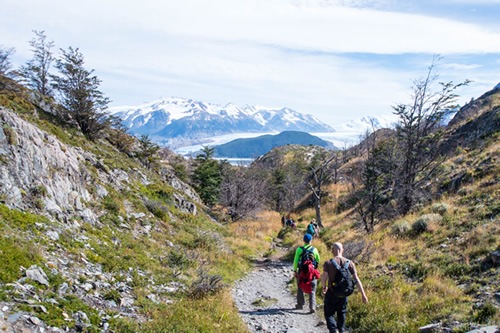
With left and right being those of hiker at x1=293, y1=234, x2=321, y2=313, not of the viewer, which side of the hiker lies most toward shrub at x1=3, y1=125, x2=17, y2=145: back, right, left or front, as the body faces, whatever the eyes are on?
left

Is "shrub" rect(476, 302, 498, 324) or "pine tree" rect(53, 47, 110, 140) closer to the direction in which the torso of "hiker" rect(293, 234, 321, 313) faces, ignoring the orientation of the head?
the pine tree

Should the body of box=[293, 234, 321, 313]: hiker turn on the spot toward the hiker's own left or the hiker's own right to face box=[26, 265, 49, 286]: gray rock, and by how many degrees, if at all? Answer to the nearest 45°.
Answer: approximately 135° to the hiker's own left

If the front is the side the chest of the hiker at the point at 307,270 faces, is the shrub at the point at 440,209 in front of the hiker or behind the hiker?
in front

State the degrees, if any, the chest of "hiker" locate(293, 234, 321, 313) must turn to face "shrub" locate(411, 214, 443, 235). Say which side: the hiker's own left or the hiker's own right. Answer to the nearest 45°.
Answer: approximately 45° to the hiker's own right

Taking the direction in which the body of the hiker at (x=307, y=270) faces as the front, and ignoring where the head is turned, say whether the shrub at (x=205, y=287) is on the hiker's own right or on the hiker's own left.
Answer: on the hiker's own left

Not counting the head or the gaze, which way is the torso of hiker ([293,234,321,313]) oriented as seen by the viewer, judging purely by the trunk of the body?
away from the camera

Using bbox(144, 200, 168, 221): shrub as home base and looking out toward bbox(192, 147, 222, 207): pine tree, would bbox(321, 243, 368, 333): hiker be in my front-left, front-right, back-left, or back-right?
back-right

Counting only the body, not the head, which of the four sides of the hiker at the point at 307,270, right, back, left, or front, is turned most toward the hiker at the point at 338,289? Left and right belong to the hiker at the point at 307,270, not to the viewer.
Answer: back
